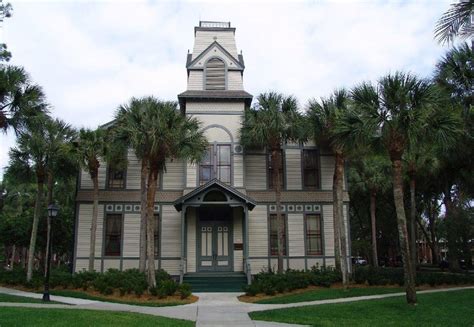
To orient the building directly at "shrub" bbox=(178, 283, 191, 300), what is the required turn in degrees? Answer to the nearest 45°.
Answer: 0° — it already faces it

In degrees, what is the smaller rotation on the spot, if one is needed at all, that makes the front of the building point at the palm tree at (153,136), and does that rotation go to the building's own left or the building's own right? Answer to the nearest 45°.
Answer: approximately 45° to the building's own right

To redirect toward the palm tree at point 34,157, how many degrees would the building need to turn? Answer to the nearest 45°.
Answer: approximately 90° to its right

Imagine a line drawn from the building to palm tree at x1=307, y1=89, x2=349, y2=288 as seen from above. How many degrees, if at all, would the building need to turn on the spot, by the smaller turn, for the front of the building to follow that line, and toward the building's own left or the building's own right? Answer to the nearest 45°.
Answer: approximately 45° to the building's own left

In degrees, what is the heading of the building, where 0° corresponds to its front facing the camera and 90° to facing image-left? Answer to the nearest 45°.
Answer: approximately 0°

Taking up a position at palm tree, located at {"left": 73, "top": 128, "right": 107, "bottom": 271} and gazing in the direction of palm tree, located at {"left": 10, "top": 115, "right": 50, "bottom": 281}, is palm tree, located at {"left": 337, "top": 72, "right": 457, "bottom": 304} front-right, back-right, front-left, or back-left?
back-left

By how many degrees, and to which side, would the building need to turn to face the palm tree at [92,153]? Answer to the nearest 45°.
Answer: approximately 90° to its right

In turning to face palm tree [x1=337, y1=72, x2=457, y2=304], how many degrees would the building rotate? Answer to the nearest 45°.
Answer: approximately 45° to its left
